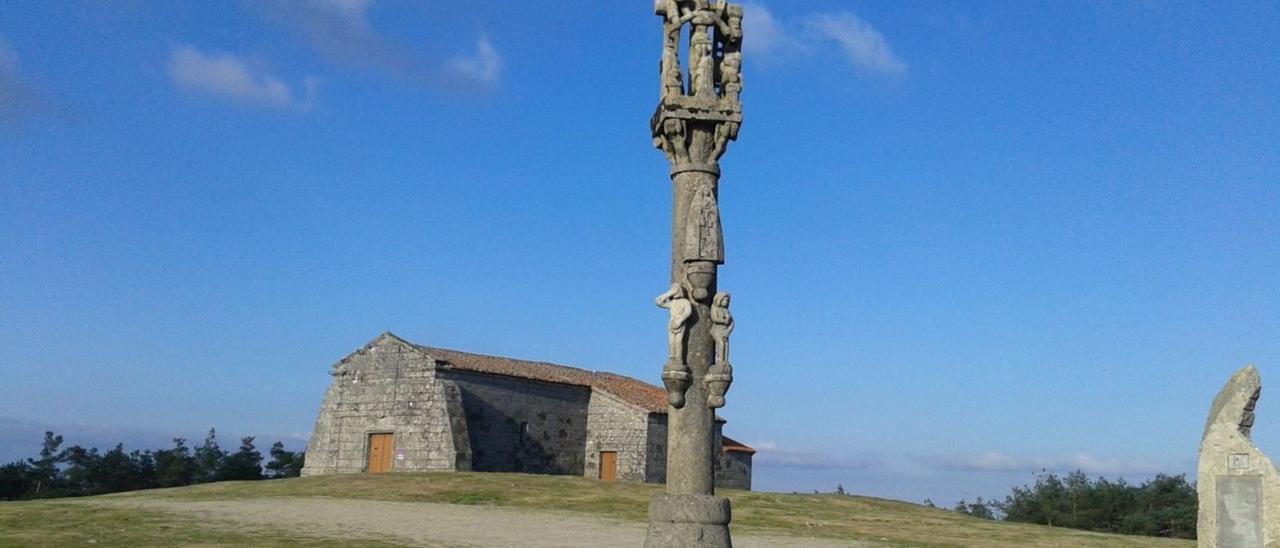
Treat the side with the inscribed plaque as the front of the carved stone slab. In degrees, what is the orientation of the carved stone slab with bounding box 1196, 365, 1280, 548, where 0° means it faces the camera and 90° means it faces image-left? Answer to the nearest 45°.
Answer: approximately 0°

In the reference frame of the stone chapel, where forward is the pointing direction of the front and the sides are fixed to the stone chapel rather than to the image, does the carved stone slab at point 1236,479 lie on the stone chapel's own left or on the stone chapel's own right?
on the stone chapel's own left

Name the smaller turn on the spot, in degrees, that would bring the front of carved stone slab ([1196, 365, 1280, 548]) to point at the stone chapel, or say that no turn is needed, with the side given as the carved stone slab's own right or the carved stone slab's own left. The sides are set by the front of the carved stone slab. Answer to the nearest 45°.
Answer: approximately 135° to the carved stone slab's own right
